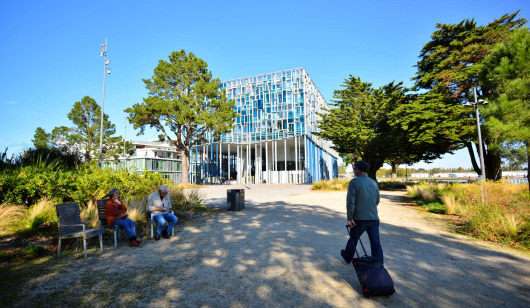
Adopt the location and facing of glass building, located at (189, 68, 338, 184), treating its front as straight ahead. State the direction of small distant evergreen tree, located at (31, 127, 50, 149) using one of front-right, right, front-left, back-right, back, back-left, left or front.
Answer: right

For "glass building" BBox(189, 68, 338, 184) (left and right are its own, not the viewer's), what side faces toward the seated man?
front

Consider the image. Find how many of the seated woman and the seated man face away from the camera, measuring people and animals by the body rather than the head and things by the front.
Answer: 0

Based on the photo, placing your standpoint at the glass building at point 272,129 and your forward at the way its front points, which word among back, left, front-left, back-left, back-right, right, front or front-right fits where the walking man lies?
front

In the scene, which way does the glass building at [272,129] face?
toward the camera

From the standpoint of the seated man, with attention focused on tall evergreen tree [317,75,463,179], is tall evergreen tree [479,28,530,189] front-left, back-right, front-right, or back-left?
front-right

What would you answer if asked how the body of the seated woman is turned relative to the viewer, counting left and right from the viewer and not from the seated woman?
facing the viewer and to the right of the viewer

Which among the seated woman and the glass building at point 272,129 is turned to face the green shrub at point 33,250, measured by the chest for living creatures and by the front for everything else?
the glass building

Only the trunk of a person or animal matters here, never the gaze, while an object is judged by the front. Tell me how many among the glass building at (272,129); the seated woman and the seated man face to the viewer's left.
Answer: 0

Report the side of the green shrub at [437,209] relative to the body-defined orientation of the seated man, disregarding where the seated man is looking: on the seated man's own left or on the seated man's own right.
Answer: on the seated man's own left

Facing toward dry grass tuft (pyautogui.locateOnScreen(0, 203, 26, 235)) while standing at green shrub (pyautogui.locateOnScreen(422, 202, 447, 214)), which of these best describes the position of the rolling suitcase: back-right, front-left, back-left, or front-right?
front-left

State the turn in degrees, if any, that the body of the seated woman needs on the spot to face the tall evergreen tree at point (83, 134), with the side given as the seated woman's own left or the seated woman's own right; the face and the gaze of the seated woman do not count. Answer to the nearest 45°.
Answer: approximately 135° to the seated woman's own left
